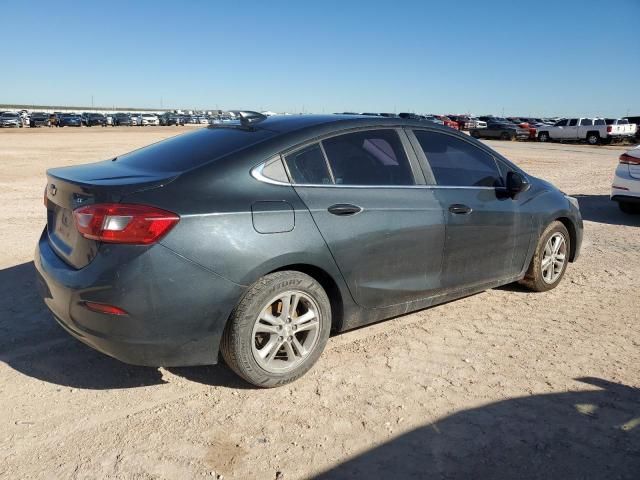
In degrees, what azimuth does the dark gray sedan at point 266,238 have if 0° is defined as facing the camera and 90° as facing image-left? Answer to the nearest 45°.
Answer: approximately 225°

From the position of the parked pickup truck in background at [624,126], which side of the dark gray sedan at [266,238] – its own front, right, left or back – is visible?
front

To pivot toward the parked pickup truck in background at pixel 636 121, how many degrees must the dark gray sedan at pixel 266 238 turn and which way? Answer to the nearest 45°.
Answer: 0° — it already faces it

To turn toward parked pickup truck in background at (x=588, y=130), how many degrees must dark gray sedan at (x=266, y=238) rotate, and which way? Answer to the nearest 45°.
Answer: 0° — it already faces it

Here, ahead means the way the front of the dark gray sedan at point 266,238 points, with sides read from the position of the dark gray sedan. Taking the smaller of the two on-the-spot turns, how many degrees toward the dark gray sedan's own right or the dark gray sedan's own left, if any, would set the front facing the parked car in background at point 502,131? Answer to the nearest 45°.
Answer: approximately 45° to the dark gray sedan's own left

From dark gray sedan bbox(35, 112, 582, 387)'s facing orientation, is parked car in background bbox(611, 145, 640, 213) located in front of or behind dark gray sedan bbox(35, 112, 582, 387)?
in front
